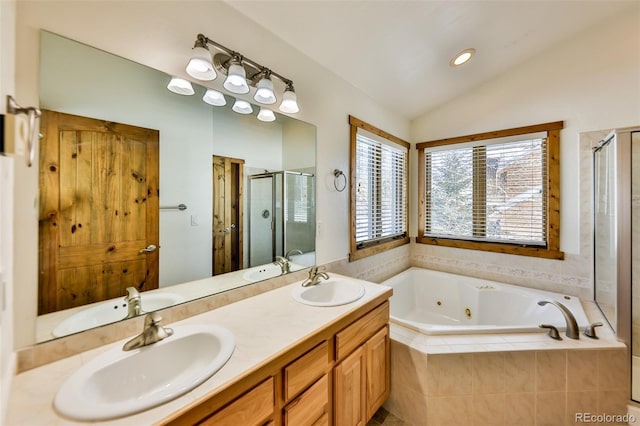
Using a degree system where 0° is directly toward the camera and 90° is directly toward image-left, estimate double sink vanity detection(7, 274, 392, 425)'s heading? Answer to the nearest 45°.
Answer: approximately 315°

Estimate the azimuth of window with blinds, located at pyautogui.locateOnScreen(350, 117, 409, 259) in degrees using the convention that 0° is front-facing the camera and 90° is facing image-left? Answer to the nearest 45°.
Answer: approximately 315°
